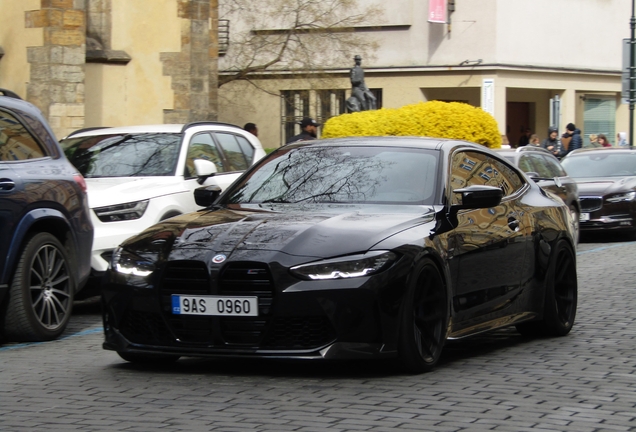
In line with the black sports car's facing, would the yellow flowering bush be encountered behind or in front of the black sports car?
behind

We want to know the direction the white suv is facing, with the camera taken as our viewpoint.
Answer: facing the viewer and to the left of the viewer

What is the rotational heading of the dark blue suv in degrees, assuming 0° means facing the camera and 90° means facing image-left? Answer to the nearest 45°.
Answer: approximately 45°

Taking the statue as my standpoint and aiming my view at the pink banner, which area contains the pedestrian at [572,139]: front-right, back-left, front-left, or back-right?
front-right

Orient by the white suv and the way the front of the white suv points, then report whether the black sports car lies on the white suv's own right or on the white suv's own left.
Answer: on the white suv's own left

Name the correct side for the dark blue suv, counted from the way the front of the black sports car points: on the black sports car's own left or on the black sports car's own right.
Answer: on the black sports car's own right

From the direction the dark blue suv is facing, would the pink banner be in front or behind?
behind

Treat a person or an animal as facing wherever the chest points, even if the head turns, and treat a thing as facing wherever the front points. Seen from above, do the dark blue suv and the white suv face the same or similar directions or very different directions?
same or similar directions

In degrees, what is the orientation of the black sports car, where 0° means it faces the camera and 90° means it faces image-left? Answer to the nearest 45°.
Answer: approximately 45°

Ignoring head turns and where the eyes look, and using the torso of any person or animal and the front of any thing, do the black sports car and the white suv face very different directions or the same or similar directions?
same or similar directions

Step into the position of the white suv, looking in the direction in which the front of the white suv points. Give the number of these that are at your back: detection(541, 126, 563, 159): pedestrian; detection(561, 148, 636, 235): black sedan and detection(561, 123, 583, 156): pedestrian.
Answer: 3

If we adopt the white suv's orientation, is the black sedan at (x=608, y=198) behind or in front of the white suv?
behind
